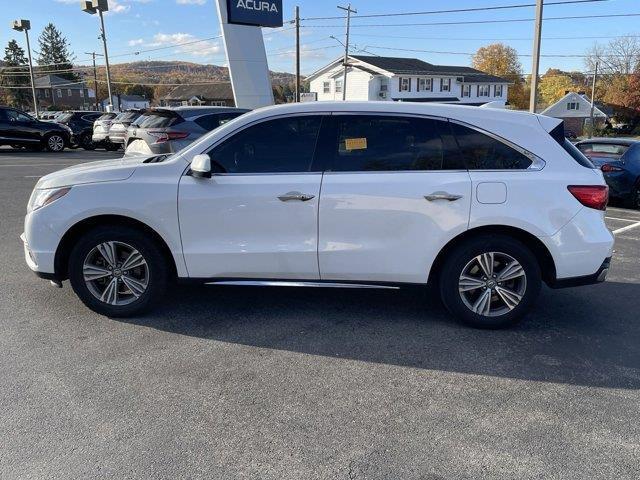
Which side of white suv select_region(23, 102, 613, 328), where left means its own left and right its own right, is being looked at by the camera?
left

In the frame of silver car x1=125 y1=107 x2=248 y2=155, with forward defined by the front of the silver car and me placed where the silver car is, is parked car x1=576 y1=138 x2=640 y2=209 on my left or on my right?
on my right

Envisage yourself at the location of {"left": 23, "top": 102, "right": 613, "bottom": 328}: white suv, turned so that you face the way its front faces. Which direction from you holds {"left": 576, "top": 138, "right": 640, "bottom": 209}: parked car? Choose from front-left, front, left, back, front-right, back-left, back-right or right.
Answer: back-right

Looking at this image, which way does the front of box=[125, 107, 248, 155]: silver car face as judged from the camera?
facing away from the viewer and to the right of the viewer

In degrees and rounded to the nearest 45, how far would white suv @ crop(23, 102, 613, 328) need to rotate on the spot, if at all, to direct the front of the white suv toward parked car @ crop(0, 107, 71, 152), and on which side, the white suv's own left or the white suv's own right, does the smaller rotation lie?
approximately 45° to the white suv's own right

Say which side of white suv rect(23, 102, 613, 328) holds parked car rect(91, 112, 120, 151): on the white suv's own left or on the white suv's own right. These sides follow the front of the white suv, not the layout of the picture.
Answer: on the white suv's own right

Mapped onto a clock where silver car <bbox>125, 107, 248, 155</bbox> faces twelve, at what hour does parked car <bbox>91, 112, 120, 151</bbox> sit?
The parked car is roughly at 10 o'clock from the silver car.

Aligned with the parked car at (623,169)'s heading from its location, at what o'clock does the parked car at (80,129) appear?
the parked car at (80,129) is roughly at 8 o'clock from the parked car at (623,169).

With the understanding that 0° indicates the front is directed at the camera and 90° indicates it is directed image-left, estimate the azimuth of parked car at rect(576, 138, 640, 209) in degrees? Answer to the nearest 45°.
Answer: approximately 225°
